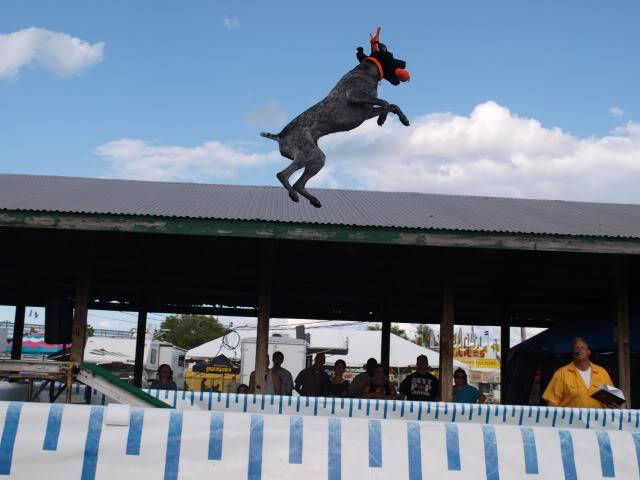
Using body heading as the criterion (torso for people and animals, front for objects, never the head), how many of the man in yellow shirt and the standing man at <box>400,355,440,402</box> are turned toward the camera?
2

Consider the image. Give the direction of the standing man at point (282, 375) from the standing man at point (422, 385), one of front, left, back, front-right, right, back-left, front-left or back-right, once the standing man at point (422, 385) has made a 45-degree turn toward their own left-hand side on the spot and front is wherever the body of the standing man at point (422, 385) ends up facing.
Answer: back-right

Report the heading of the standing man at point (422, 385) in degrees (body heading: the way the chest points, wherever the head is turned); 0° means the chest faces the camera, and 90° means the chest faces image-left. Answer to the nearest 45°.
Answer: approximately 0°

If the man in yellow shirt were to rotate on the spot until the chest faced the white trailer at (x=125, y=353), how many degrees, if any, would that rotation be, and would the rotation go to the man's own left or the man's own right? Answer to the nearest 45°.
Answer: approximately 135° to the man's own right

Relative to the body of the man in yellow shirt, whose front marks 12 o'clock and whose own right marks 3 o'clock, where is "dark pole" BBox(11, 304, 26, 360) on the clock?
The dark pole is roughly at 4 o'clock from the man in yellow shirt.

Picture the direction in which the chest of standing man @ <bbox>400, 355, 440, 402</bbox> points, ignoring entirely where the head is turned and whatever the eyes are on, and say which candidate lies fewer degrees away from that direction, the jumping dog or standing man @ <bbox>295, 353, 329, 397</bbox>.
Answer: the jumping dog

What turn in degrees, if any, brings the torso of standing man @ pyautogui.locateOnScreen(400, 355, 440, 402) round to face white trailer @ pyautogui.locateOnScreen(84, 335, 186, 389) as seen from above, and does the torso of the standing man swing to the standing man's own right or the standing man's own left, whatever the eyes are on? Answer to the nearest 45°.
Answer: approximately 135° to the standing man's own right

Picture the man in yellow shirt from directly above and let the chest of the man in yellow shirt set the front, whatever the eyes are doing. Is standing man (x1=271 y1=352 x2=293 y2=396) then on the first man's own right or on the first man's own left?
on the first man's own right

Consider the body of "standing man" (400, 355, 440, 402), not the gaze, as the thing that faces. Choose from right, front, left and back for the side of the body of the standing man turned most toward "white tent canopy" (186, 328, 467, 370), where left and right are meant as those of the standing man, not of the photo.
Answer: back

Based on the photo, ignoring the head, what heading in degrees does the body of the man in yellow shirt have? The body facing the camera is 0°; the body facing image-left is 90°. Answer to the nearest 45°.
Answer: approximately 0°

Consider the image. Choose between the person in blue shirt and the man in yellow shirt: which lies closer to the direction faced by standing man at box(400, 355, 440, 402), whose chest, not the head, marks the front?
the man in yellow shirt
